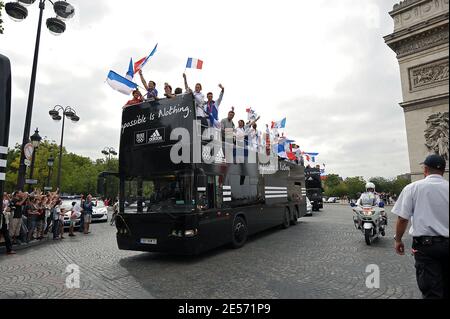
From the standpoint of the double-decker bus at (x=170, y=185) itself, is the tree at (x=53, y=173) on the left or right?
on its right

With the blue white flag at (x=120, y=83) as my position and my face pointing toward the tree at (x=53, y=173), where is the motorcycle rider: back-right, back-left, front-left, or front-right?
back-right

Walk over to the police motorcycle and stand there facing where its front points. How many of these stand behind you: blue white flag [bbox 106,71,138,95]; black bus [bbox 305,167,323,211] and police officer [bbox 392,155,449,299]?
1

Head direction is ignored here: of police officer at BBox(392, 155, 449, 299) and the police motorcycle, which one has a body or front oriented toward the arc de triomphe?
the police officer

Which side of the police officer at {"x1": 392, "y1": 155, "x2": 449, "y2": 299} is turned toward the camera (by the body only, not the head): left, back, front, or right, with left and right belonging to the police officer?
back

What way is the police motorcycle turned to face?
toward the camera

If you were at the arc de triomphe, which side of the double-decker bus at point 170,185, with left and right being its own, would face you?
back

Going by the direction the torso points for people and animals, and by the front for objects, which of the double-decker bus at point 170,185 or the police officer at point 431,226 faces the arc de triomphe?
the police officer

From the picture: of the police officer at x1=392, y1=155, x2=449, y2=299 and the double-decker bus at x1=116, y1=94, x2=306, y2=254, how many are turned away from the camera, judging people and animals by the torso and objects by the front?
1

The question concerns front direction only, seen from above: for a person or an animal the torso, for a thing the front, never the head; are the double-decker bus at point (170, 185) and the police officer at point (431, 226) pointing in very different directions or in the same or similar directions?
very different directions

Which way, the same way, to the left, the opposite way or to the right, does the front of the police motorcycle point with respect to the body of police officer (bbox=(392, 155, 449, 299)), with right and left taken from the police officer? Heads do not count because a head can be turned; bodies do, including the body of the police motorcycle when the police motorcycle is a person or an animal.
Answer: the opposite way

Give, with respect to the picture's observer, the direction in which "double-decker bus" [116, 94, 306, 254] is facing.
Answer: facing the viewer and to the left of the viewer

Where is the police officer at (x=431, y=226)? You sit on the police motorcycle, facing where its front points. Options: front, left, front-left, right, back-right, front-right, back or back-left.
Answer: front

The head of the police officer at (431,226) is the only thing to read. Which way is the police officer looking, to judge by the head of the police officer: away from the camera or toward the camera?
away from the camera

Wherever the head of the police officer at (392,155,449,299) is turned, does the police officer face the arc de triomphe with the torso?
yes

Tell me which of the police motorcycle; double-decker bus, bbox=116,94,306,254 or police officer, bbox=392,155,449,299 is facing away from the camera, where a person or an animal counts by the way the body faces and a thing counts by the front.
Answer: the police officer
